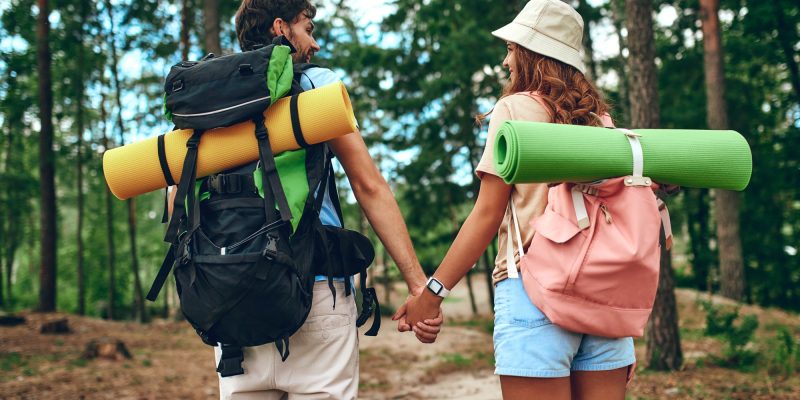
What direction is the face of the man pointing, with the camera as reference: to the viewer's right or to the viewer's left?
to the viewer's right

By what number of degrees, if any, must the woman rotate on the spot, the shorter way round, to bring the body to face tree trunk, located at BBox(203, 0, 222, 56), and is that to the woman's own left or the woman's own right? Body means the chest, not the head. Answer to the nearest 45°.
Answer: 0° — they already face it

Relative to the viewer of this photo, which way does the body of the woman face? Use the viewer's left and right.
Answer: facing away from the viewer and to the left of the viewer

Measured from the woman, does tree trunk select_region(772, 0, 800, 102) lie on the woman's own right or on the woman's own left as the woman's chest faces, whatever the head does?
on the woman's own right

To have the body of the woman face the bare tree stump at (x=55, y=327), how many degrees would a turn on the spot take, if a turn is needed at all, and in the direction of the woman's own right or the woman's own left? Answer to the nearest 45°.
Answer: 0° — they already face it

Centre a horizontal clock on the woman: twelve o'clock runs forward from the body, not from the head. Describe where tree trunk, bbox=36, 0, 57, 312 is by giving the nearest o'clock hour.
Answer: The tree trunk is roughly at 12 o'clock from the woman.

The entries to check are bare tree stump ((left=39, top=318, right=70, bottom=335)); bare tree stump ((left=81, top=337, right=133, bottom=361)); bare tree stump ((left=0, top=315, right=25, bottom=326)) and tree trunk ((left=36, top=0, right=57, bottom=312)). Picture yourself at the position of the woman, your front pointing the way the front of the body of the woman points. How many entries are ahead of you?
4

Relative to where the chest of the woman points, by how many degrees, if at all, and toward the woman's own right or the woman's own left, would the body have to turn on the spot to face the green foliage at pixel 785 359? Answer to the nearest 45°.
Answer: approximately 90° to the woman's own right

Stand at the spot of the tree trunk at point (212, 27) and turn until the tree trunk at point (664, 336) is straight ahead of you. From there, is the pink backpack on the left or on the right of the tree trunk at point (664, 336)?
right

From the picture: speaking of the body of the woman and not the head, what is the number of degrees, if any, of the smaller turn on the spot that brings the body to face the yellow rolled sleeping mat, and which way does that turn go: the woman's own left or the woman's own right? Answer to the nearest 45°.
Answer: approximately 45° to the woman's own left

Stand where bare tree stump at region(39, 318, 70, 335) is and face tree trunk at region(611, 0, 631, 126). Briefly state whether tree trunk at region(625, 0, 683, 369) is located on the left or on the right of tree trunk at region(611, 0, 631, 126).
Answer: right
